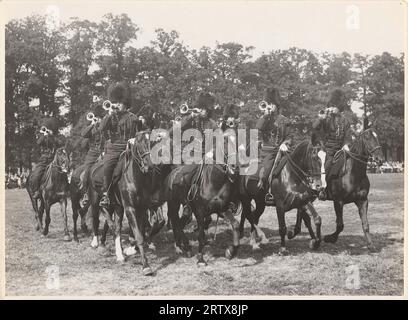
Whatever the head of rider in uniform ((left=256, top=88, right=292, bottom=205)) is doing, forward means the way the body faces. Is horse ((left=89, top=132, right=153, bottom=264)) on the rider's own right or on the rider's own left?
on the rider's own right

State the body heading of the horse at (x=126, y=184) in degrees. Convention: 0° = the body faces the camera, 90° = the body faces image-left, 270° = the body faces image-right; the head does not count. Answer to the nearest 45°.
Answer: approximately 315°

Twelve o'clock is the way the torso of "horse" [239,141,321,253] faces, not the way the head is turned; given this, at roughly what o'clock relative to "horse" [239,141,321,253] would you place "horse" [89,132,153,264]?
"horse" [89,132,153,264] is roughly at 4 o'clock from "horse" [239,141,321,253].

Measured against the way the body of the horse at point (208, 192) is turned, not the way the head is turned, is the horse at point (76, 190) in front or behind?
behind

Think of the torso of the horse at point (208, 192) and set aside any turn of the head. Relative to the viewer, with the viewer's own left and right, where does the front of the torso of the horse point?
facing the viewer and to the right of the viewer

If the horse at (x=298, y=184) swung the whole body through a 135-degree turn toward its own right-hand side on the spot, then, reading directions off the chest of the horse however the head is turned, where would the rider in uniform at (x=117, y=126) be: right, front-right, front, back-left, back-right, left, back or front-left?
front

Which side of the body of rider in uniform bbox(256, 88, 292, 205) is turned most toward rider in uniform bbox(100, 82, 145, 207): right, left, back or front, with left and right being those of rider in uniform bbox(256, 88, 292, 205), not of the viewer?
right

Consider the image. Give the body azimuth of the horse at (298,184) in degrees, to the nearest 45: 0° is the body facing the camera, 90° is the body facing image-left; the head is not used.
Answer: approximately 315°
